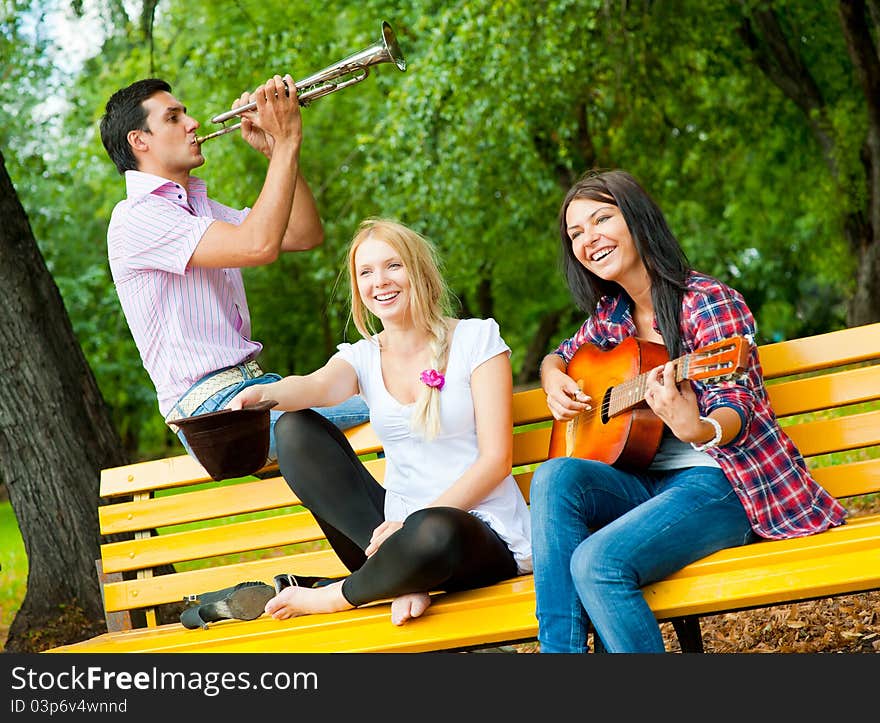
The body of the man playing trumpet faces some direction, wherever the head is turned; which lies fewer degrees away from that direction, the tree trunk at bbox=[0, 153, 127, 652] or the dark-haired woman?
the dark-haired woman

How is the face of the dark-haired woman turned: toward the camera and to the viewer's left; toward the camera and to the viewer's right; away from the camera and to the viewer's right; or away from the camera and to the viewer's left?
toward the camera and to the viewer's left

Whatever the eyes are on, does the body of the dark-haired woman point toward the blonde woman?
no

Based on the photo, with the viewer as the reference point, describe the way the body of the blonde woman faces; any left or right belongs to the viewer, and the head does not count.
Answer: facing the viewer and to the left of the viewer

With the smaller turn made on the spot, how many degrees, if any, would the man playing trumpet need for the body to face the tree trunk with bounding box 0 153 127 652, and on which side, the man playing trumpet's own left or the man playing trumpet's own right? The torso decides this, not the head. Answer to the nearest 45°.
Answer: approximately 135° to the man playing trumpet's own left

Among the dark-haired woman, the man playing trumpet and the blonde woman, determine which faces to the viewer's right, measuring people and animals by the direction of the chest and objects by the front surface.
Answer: the man playing trumpet

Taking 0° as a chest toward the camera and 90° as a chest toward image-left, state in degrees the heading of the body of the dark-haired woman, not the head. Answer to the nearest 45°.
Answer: approximately 45°

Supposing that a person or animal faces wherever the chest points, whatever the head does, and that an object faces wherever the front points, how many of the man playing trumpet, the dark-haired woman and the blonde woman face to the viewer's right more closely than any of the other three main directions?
1

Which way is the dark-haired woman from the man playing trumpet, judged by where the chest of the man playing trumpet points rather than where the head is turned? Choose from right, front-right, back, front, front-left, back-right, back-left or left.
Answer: front-right

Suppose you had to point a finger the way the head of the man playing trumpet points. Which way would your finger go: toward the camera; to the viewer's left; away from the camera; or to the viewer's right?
to the viewer's right

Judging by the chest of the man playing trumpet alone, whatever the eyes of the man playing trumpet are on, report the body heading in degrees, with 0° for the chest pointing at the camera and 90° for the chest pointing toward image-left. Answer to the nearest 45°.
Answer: approximately 270°

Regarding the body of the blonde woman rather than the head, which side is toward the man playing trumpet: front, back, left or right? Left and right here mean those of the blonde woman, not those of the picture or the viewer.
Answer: right
